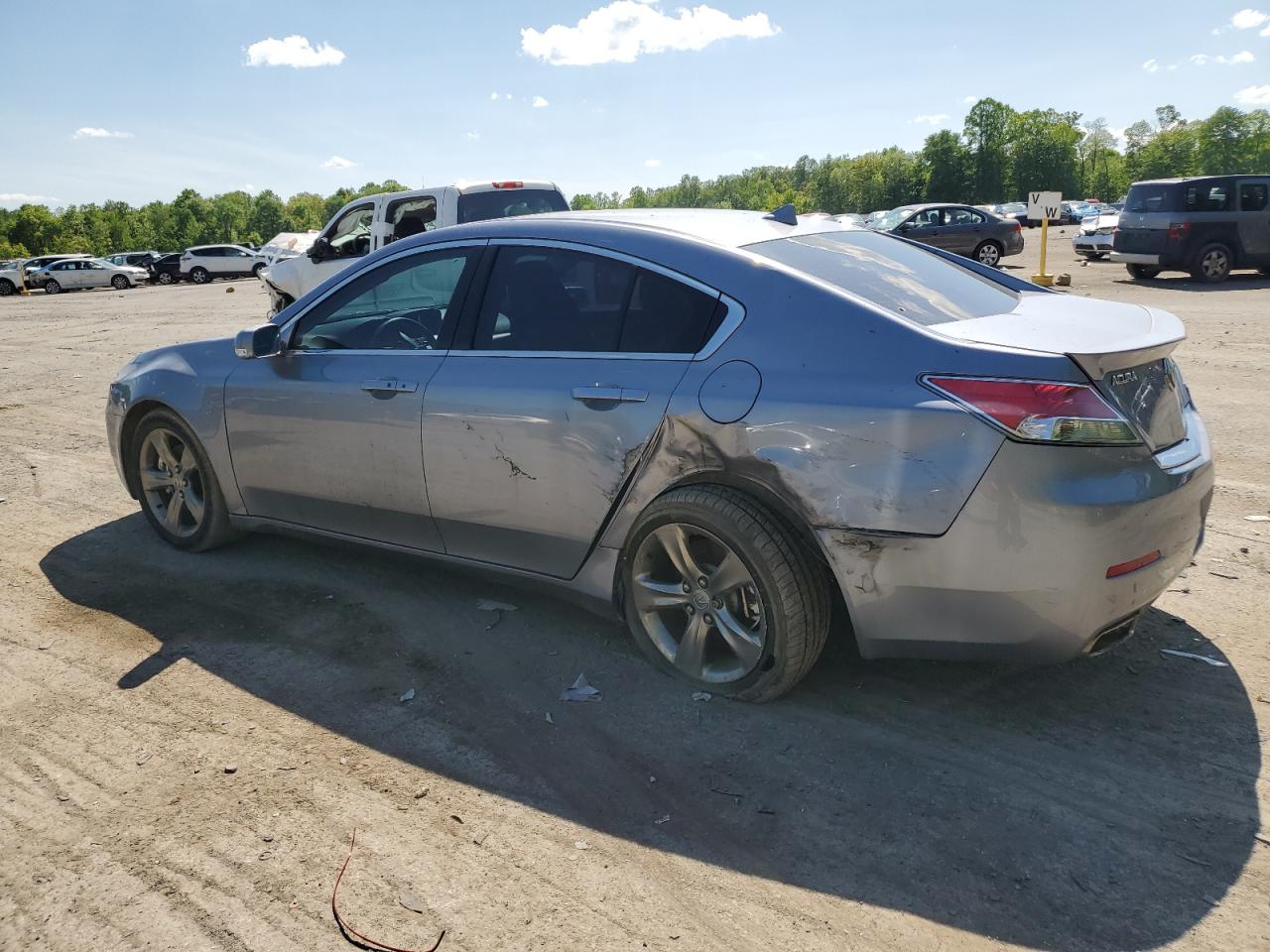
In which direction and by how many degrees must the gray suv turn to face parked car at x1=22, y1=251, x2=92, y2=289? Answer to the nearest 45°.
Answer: approximately 135° to its left

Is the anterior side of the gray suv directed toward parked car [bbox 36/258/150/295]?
no

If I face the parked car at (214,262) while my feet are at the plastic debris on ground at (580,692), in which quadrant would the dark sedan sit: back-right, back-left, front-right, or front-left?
front-right

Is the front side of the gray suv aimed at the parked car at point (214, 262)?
no

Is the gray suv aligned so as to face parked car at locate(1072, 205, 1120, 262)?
no

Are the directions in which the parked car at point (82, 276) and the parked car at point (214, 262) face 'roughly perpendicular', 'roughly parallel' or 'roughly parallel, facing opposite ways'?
roughly parallel

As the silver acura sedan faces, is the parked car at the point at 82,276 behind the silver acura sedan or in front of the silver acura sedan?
in front

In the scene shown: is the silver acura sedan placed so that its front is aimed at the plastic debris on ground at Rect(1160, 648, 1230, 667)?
no
